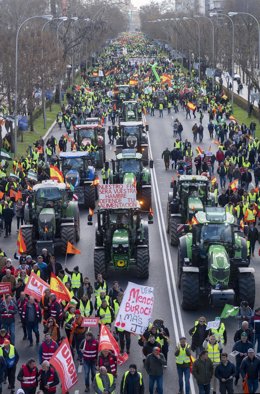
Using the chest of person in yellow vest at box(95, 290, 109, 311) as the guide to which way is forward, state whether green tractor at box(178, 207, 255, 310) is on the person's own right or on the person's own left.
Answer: on the person's own left

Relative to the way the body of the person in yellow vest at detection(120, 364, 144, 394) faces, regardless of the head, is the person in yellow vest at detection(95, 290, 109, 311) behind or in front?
behind

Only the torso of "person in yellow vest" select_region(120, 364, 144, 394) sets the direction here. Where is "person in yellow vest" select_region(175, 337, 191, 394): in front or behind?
behind

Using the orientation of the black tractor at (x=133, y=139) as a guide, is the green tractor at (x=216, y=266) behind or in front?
in front

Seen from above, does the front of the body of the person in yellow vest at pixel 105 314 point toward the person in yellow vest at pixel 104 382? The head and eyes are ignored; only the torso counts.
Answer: yes

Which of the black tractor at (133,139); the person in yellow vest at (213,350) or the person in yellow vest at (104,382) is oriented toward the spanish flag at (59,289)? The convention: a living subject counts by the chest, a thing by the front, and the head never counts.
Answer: the black tractor

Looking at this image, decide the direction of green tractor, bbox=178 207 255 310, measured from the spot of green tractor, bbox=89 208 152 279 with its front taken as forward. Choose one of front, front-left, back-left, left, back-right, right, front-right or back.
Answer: front-left

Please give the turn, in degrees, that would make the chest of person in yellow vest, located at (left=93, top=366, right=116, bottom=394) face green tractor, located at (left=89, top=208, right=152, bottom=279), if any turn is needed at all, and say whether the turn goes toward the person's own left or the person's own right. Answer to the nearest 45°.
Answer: approximately 180°

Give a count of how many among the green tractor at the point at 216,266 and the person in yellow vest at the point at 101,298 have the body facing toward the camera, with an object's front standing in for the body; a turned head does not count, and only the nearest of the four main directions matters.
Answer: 2

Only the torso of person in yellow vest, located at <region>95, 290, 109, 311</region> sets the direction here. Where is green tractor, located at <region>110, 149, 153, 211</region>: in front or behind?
behind

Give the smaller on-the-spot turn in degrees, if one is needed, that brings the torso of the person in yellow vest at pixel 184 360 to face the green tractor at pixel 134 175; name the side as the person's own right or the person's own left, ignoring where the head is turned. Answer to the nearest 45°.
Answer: approximately 180°

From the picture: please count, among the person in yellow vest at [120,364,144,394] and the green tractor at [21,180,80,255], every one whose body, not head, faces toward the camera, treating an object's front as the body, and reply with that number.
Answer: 2

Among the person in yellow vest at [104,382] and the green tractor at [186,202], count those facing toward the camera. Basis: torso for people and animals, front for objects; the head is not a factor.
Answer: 2

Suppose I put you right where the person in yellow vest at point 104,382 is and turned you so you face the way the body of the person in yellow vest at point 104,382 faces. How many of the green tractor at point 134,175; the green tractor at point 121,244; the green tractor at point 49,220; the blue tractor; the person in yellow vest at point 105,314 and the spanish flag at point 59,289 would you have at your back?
6
